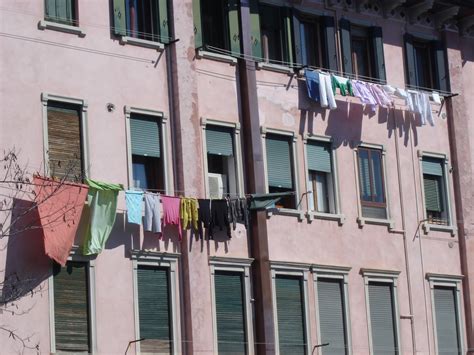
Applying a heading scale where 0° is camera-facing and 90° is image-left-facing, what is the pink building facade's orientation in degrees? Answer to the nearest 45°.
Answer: approximately 315°
